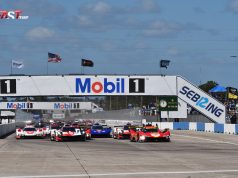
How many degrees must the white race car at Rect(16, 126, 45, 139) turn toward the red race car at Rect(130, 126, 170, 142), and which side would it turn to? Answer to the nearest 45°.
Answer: approximately 45° to its left

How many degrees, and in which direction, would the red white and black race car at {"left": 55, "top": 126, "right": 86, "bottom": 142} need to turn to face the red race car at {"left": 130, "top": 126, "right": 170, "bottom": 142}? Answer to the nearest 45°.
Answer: approximately 45° to its left

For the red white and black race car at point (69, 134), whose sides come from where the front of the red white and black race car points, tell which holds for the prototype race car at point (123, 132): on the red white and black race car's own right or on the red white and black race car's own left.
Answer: on the red white and black race car's own left

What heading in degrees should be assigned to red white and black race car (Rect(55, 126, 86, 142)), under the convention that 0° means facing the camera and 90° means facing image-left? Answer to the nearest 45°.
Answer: approximately 0°

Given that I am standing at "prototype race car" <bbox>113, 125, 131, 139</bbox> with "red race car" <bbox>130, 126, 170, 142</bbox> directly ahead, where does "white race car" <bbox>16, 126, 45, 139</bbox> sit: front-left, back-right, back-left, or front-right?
back-right

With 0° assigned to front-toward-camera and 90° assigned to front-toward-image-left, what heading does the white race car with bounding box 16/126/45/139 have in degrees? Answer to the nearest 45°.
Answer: approximately 0°

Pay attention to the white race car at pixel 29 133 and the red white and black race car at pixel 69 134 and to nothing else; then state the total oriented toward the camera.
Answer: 2

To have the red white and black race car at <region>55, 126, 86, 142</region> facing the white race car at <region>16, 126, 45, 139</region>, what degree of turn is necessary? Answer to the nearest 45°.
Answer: approximately 135° to its right

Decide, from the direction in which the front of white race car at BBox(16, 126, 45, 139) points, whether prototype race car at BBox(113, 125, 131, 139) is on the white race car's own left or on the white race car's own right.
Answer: on the white race car's own left
